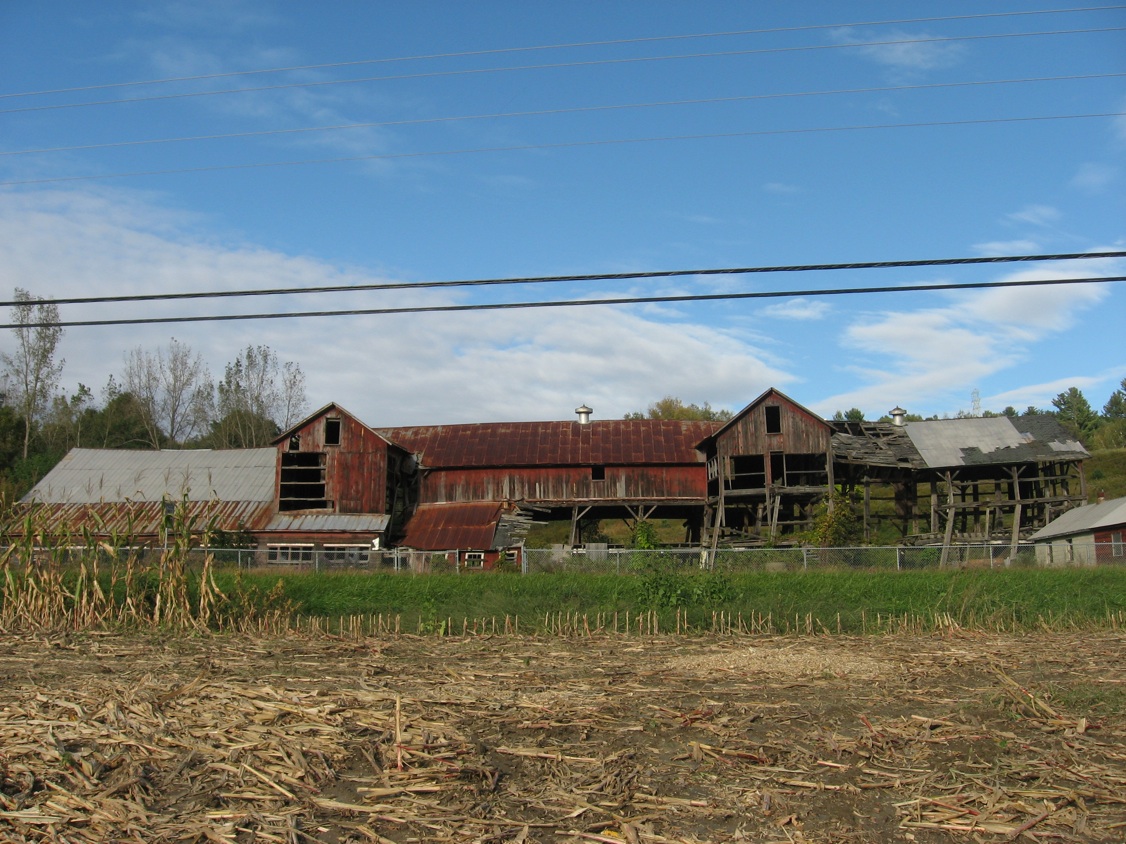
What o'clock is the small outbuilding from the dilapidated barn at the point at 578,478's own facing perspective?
The small outbuilding is roughly at 10 o'clock from the dilapidated barn.

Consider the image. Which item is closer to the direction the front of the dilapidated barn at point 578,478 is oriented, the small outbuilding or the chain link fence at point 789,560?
the chain link fence

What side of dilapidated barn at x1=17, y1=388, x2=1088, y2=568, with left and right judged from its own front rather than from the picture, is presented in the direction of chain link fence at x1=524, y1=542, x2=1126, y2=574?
front

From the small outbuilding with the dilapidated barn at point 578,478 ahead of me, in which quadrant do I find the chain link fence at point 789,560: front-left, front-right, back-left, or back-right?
front-left

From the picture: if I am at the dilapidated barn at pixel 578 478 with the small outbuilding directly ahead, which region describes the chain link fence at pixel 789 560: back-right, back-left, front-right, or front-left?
front-right

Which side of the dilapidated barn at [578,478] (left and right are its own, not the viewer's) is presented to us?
front
